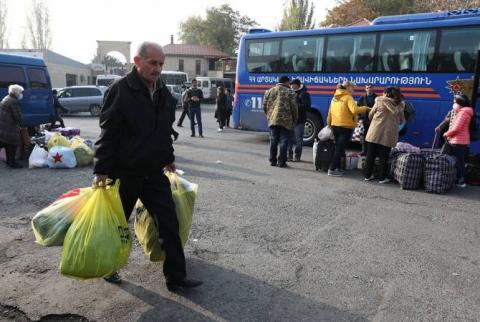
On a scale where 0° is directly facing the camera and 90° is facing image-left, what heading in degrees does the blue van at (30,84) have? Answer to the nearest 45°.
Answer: approximately 45°

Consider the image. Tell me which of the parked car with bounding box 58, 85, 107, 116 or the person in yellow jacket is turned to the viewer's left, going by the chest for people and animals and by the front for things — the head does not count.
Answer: the parked car

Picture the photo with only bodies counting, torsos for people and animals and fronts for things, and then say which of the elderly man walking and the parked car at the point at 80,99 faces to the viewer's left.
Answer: the parked car

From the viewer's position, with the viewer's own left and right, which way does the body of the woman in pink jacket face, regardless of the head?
facing to the left of the viewer

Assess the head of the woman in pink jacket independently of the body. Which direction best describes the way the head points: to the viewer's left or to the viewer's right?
to the viewer's left

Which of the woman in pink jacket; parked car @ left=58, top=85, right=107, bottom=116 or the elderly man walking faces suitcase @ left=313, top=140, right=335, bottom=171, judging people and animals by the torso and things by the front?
the woman in pink jacket

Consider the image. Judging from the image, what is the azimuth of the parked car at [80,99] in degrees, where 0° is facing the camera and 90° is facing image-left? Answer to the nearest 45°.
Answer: approximately 90°

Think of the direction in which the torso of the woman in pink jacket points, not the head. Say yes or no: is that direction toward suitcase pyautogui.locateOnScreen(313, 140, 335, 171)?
yes

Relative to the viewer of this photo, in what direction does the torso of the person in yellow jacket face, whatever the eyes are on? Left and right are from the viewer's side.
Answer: facing away from the viewer and to the right of the viewer

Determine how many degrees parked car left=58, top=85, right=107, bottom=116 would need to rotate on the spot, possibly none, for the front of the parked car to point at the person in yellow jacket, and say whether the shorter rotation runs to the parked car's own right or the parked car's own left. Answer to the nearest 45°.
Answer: approximately 90° to the parked car's own left
